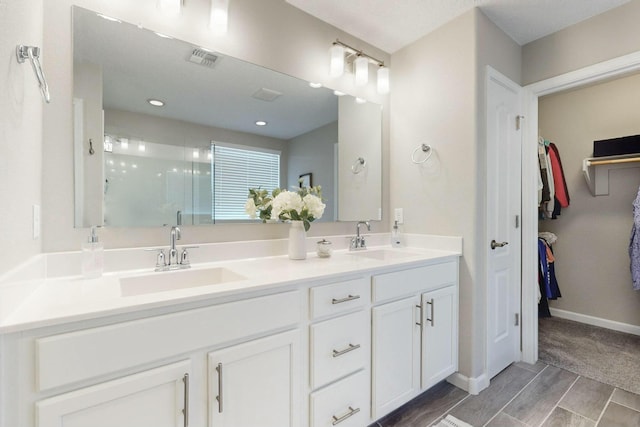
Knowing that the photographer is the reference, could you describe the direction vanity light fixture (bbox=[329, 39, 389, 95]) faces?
facing the viewer and to the right of the viewer

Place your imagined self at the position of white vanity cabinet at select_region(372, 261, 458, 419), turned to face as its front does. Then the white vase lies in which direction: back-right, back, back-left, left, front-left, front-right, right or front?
back-right

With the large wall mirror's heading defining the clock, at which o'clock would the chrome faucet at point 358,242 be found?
The chrome faucet is roughly at 10 o'clock from the large wall mirror.

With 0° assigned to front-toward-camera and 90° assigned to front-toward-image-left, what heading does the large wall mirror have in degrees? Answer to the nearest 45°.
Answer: approximately 315°

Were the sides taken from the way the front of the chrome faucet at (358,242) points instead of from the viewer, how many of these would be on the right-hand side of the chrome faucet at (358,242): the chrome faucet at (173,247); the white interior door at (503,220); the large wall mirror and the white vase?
3

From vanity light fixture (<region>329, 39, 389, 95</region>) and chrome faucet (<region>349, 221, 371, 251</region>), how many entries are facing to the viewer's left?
0

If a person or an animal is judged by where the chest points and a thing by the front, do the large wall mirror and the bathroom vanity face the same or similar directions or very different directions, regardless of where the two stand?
same or similar directions

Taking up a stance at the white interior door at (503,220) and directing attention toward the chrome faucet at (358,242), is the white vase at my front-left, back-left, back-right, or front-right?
front-left
